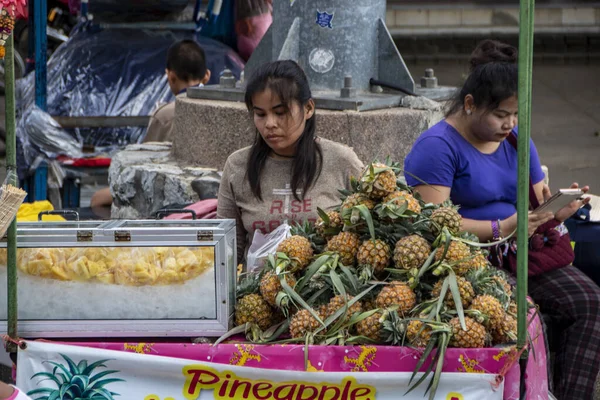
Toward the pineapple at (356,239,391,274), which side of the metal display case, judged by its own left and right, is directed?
left

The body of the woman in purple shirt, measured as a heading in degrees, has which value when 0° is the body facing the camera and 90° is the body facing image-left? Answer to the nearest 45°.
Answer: approximately 315°

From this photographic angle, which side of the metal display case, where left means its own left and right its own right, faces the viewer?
front

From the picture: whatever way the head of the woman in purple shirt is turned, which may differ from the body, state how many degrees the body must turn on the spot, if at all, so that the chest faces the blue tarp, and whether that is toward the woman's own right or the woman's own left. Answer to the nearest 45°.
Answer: approximately 180°

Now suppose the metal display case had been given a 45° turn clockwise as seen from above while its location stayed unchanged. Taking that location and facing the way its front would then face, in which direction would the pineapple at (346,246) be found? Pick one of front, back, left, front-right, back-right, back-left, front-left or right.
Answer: back-left

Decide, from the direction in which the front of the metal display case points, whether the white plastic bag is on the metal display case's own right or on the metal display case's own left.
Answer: on the metal display case's own left

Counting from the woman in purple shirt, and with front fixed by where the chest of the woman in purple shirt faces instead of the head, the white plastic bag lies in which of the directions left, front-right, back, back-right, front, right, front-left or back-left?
right

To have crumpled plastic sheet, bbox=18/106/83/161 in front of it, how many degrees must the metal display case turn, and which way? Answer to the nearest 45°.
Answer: approximately 180°

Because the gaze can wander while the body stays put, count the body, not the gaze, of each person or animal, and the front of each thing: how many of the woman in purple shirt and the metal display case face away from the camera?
0
